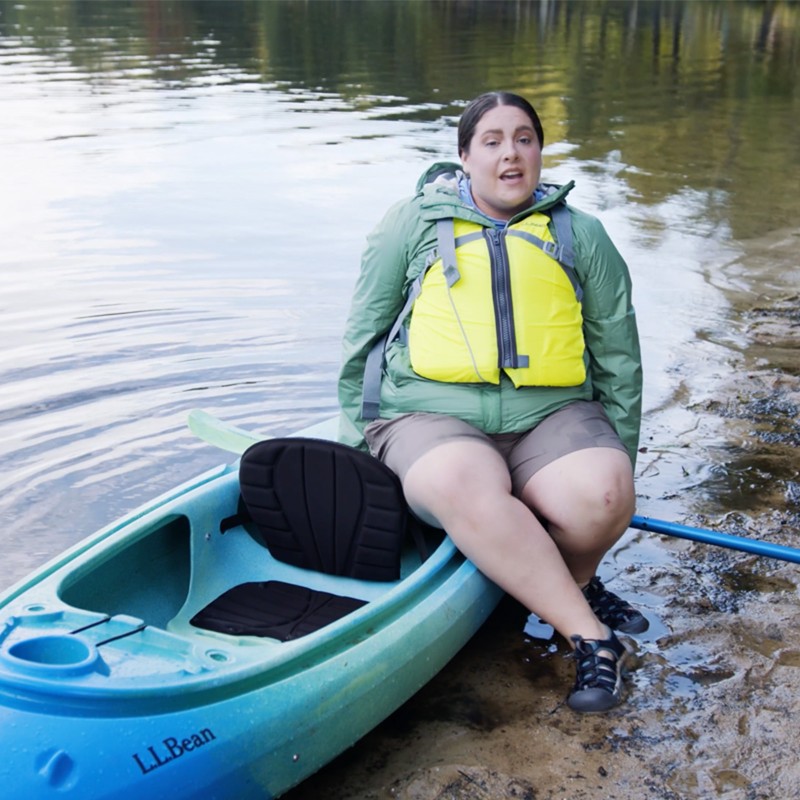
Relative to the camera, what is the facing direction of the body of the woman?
toward the camera

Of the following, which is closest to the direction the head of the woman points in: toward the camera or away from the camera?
toward the camera
